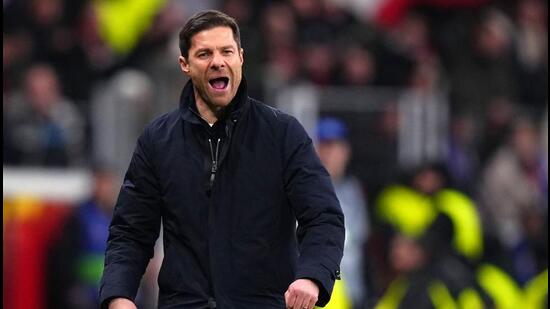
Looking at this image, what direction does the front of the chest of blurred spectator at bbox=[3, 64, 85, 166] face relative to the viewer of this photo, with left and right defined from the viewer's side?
facing the viewer

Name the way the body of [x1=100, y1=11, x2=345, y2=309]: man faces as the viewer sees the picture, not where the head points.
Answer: toward the camera

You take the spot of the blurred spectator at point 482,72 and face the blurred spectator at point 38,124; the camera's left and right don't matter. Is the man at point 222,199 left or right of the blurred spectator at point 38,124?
left

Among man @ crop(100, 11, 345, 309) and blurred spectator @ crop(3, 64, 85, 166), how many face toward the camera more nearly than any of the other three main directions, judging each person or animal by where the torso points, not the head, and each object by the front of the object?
2

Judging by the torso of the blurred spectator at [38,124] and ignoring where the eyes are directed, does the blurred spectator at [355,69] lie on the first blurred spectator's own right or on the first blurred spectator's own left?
on the first blurred spectator's own left
